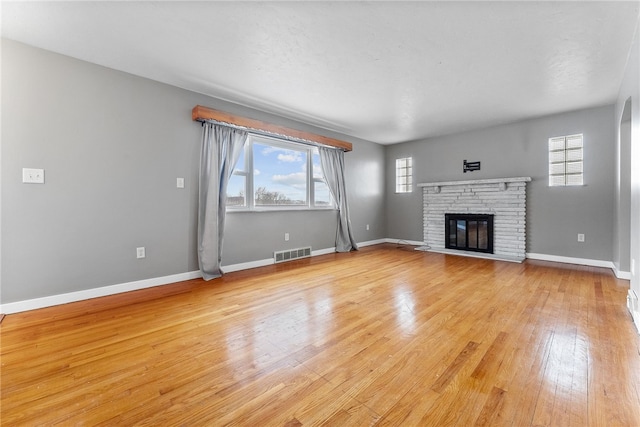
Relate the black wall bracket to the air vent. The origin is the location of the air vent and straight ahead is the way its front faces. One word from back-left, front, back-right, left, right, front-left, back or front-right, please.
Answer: front-left

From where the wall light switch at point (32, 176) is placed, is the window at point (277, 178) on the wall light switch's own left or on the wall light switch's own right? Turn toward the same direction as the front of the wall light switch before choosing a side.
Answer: on the wall light switch's own left

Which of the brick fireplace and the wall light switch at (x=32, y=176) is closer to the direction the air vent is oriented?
the brick fireplace

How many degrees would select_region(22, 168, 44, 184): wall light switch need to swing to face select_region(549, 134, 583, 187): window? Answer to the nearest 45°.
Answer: approximately 45° to its left

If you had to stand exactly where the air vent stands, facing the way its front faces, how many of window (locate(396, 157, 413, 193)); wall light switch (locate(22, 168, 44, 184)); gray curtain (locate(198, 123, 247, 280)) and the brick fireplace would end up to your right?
2

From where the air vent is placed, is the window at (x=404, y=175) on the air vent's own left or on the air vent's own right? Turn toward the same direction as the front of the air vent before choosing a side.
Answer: on the air vent's own left

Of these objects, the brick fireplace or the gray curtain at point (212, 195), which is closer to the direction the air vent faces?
the brick fireplace

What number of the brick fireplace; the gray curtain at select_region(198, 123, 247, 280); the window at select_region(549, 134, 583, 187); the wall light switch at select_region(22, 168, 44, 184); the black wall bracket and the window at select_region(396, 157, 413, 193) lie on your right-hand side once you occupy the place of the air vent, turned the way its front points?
2

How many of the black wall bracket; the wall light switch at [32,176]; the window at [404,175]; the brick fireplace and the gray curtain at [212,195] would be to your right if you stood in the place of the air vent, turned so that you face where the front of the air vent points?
2

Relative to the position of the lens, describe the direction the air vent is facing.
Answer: facing the viewer and to the right of the viewer

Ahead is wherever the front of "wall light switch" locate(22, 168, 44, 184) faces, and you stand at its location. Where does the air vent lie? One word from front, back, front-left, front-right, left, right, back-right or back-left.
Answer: left

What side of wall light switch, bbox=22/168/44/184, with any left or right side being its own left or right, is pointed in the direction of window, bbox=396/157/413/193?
left

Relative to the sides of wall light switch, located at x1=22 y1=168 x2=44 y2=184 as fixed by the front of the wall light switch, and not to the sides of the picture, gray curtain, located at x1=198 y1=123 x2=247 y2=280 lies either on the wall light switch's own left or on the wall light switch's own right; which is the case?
on the wall light switch's own left

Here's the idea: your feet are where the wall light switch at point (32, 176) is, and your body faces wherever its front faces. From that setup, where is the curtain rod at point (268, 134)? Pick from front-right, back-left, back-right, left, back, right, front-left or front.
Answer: left

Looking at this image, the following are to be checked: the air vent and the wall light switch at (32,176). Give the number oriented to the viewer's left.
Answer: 0
